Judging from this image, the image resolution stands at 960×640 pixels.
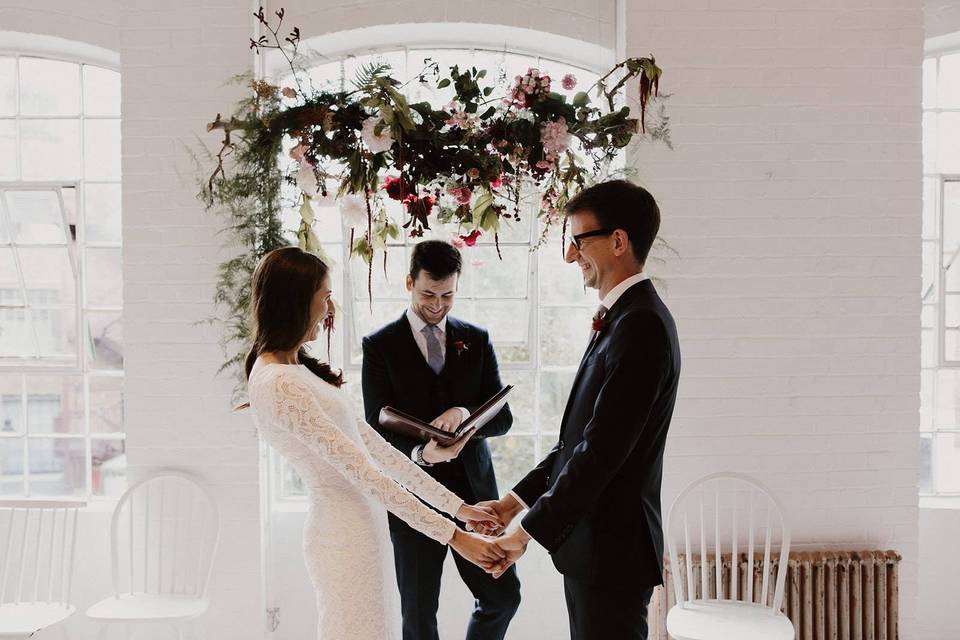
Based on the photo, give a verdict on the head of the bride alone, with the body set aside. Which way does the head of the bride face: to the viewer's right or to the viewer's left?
to the viewer's right

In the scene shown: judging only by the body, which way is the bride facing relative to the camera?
to the viewer's right

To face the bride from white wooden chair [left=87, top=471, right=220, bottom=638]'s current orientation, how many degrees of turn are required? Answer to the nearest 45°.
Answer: approximately 45° to its left

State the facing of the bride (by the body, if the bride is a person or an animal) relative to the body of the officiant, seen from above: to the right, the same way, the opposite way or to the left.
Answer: to the left

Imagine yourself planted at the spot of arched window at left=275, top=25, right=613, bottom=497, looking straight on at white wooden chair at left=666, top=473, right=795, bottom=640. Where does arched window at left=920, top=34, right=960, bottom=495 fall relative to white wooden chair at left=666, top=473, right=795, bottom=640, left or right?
left

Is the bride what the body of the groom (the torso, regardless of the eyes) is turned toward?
yes

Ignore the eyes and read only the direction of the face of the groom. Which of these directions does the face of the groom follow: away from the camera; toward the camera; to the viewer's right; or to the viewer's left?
to the viewer's left

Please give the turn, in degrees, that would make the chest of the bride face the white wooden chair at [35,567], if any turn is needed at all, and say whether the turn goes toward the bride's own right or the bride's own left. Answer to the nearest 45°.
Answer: approximately 135° to the bride's own left

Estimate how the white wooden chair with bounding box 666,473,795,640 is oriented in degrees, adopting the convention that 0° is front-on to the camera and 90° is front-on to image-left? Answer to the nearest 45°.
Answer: approximately 0°

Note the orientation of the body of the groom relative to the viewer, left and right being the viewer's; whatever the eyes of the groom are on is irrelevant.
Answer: facing to the left of the viewer

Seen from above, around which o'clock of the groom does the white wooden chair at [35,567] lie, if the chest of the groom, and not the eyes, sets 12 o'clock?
The white wooden chair is roughly at 1 o'clock from the groom.

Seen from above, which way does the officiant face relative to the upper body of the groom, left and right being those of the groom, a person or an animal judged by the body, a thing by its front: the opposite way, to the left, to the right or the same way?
to the left

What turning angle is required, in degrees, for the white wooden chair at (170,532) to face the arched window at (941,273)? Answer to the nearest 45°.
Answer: approximately 135° to its left

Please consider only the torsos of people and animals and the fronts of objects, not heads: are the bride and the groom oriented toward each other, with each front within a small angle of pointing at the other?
yes
